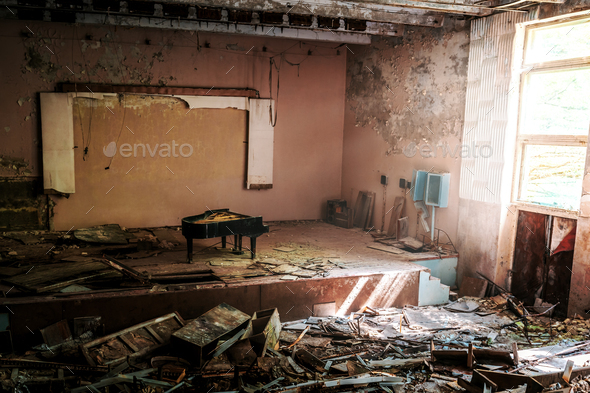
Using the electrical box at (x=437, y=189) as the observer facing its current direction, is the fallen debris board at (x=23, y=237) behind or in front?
in front

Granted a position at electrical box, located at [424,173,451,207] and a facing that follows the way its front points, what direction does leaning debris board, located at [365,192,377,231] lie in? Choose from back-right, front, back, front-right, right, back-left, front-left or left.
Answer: right

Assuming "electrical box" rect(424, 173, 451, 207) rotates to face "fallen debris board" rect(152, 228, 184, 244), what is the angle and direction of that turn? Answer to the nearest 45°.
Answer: approximately 45° to its right

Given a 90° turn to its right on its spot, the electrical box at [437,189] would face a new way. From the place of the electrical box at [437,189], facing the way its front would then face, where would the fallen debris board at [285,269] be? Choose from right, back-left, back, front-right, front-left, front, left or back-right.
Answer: left

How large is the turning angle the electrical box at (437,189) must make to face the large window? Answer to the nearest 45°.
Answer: approximately 90° to its left

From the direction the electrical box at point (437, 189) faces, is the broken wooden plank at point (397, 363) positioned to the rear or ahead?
ahead

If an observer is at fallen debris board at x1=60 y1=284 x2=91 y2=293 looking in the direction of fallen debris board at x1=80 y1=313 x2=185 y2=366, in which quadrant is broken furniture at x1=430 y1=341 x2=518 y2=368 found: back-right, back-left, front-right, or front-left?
front-left

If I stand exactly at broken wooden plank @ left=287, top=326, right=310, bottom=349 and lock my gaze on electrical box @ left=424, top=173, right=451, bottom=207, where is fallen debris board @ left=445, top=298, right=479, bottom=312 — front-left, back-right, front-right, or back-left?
front-right

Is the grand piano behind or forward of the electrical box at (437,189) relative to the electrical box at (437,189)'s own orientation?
forward

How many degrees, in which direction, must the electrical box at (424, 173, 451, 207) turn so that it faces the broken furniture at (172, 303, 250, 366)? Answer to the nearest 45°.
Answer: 0° — it already faces it

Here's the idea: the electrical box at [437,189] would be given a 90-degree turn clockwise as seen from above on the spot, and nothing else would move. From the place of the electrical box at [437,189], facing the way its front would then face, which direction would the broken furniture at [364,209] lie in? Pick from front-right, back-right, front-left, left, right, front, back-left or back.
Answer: front

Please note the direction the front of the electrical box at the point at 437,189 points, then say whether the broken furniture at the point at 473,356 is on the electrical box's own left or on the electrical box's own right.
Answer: on the electrical box's own left

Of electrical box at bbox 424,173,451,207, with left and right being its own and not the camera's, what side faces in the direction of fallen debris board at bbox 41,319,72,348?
front
